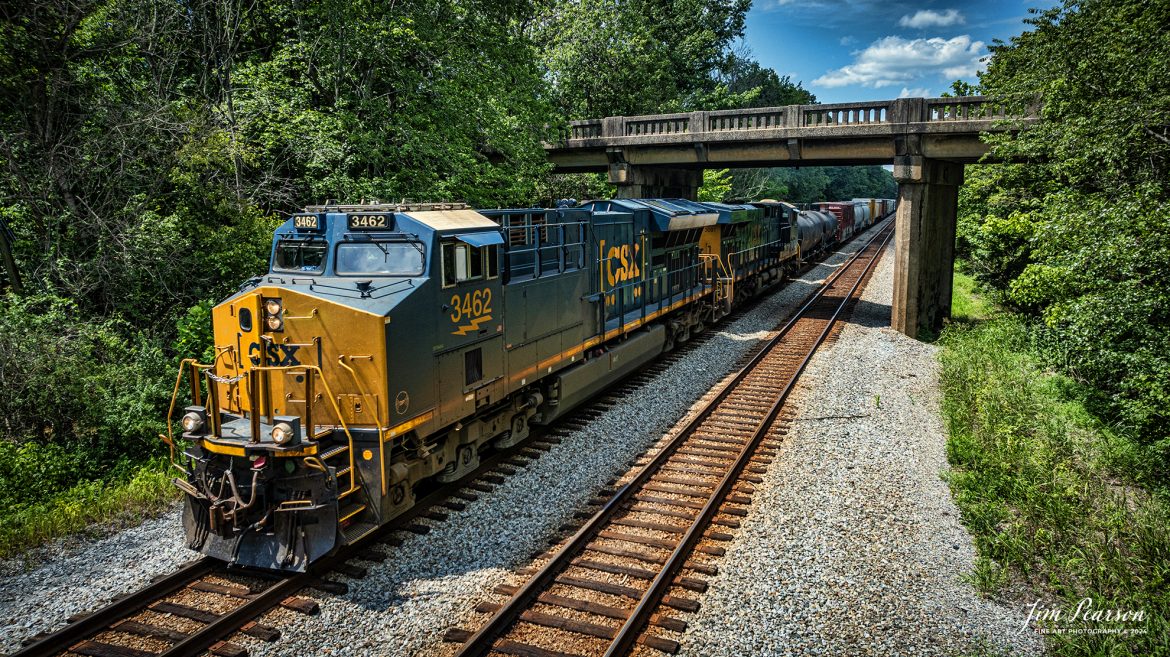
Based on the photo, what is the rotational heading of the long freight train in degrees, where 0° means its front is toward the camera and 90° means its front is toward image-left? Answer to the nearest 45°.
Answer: approximately 45°

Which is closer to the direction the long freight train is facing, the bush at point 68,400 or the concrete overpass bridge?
the bush

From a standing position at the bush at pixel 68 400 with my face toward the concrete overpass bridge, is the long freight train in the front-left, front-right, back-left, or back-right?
front-right

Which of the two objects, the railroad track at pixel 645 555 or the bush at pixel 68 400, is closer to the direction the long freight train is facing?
the bush

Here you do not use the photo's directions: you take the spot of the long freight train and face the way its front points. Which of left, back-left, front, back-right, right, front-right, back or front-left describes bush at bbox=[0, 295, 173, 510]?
right

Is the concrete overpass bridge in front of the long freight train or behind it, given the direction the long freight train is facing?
behind
